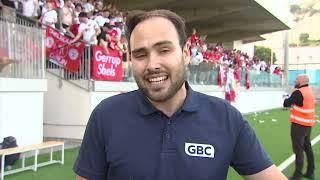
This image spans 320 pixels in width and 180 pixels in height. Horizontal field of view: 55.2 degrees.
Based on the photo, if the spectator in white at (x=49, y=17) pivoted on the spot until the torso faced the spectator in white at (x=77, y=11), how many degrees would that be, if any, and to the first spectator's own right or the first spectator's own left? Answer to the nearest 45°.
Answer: approximately 135° to the first spectator's own left

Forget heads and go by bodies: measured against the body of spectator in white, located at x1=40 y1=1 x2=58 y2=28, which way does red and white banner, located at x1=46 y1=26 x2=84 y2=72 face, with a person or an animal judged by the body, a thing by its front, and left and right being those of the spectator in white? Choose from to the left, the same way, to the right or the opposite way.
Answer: the same way

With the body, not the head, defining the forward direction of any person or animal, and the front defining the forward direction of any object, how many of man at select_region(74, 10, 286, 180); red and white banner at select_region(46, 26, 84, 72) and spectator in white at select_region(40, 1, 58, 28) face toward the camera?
3

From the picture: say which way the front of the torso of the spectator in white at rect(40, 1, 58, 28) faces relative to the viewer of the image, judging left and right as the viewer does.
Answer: facing the viewer

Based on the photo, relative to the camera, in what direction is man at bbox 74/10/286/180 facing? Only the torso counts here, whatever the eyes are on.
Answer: toward the camera

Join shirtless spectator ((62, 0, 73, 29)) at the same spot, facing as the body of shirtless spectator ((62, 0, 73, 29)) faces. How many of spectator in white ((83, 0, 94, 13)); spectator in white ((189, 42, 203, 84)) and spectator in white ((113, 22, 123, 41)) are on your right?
0

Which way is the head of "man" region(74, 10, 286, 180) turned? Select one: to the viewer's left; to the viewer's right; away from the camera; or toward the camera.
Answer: toward the camera

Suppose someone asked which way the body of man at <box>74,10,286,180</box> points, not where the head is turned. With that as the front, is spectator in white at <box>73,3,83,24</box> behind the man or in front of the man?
behind

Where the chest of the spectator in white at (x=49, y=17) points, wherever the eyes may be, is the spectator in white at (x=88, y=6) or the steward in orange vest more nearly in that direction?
the steward in orange vest

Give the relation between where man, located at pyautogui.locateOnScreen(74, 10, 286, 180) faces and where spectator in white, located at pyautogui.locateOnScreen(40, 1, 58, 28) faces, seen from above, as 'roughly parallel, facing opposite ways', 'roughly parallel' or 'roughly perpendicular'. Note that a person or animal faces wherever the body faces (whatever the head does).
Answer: roughly parallel

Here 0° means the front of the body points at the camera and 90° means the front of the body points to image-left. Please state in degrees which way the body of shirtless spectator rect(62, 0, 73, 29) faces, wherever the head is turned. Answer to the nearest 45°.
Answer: approximately 315°

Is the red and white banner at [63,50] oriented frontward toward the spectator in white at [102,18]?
no

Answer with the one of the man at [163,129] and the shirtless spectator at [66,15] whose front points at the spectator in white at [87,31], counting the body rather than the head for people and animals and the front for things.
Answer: the shirtless spectator at [66,15]

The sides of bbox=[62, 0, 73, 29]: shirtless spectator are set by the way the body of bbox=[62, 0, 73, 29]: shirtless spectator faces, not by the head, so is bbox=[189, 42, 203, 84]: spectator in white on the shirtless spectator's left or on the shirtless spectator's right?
on the shirtless spectator's left
